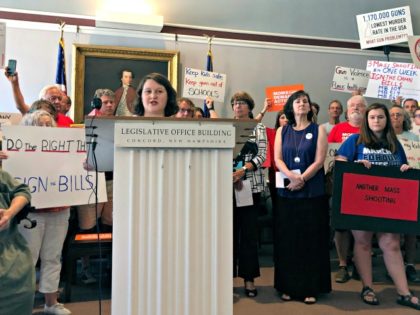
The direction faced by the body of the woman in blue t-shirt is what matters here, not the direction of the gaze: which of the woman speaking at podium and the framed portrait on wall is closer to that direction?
the woman speaking at podium

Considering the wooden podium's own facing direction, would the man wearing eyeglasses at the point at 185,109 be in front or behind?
behind

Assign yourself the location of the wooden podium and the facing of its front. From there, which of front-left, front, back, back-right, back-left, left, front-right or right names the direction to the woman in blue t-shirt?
back-left
